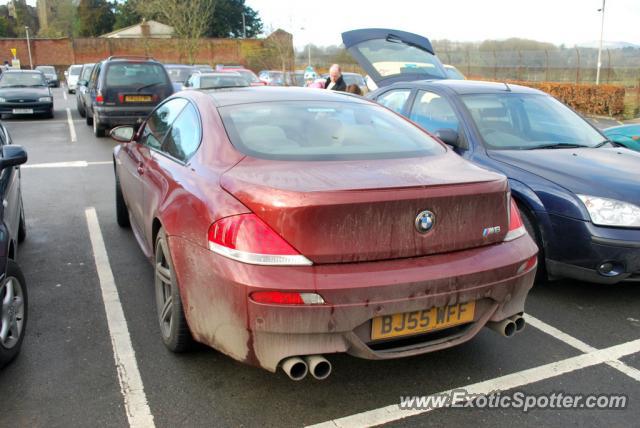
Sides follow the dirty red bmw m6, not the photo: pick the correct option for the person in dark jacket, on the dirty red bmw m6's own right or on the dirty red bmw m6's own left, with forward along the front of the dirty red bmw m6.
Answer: on the dirty red bmw m6's own right

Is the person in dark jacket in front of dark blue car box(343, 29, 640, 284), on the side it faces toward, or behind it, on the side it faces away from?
behind

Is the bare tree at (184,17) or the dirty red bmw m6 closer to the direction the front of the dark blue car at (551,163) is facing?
the dirty red bmw m6

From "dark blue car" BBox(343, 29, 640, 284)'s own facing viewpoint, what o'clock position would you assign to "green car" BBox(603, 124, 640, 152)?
The green car is roughly at 8 o'clock from the dark blue car.

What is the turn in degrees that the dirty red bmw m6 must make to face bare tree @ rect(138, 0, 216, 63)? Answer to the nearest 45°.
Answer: approximately 45° to its right

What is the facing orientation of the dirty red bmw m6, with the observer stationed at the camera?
facing away from the viewer and to the left of the viewer

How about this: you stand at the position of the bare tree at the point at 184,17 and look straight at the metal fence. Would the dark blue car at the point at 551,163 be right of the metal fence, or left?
right

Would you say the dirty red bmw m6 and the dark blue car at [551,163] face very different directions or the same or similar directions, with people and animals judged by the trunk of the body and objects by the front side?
very different directions

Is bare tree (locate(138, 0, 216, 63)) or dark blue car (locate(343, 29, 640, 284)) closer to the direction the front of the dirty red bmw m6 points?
the bare tree

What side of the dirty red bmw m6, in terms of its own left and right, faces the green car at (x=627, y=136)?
right

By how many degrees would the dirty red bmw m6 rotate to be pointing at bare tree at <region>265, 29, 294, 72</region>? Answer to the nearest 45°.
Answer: approximately 45° to its right
